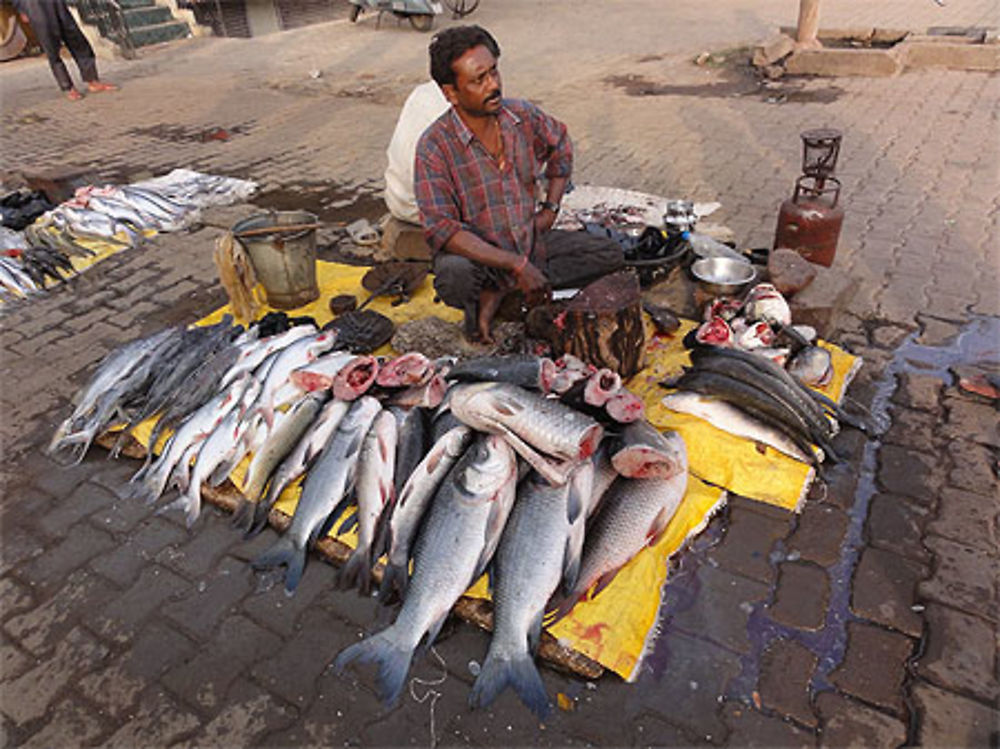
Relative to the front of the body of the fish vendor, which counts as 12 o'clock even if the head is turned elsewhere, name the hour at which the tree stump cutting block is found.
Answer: The tree stump cutting block is roughly at 12 o'clock from the fish vendor.

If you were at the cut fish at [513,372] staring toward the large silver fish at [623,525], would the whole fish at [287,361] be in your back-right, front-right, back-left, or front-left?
back-right

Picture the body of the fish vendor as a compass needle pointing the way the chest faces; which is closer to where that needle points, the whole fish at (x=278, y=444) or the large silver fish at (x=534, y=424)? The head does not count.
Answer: the large silver fish

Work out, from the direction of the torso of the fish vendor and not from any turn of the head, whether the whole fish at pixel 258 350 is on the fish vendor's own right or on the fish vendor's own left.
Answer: on the fish vendor's own right

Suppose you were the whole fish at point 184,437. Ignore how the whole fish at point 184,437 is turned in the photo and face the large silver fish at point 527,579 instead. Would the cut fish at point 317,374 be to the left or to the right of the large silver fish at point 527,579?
left

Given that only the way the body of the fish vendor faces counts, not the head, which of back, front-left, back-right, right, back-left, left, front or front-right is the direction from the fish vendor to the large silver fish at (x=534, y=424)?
front-right

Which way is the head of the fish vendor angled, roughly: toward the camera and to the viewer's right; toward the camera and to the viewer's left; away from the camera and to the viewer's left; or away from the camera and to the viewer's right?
toward the camera and to the viewer's right

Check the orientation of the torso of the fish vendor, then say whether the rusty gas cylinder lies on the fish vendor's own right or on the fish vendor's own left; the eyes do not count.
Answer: on the fish vendor's own left

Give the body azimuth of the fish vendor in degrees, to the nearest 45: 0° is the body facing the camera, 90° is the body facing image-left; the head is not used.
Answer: approximately 315°
